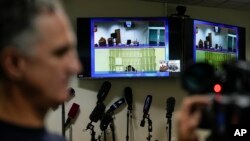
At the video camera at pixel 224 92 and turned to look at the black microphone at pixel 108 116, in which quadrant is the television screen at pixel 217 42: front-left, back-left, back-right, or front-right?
front-right

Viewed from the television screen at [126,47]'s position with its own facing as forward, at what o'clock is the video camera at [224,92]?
The video camera is roughly at 12 o'clock from the television screen.

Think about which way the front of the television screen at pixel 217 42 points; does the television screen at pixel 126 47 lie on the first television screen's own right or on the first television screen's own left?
on the first television screen's own right

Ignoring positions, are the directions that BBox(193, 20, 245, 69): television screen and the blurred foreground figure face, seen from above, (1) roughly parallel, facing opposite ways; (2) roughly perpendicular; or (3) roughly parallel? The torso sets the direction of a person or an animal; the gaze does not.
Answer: roughly perpendicular

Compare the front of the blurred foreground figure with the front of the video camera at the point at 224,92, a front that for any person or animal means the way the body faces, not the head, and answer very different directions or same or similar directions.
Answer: very different directions

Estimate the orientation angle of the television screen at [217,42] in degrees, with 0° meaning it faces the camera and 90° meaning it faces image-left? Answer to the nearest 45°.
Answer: approximately 315°

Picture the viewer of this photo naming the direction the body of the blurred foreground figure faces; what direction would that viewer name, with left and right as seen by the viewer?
facing to the right of the viewer

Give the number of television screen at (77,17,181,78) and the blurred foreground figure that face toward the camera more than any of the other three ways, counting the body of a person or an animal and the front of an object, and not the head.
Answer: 1

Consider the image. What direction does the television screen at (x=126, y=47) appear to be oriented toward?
toward the camera

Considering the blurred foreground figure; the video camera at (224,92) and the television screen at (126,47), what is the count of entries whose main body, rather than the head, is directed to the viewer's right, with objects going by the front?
1
